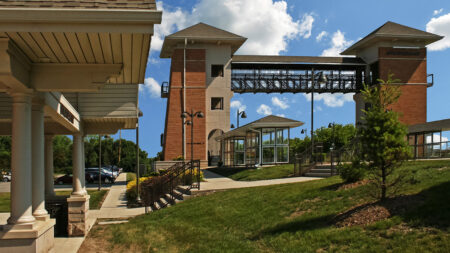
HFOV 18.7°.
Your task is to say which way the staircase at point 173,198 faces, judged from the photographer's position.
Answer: facing the viewer and to the left of the viewer

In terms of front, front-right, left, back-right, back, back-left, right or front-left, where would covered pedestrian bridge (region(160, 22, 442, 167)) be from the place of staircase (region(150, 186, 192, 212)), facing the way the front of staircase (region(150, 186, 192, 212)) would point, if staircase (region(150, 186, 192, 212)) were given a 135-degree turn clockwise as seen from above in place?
front
